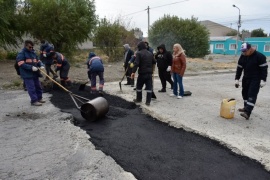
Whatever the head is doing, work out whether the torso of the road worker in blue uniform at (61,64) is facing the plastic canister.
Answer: no

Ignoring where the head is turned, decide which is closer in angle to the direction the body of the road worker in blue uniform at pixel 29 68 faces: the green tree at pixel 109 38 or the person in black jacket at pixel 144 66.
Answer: the person in black jacket

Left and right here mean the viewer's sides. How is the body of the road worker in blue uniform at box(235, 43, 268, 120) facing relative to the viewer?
facing the viewer and to the left of the viewer

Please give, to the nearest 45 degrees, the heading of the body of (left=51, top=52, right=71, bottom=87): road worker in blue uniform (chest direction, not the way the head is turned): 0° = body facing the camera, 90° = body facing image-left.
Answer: approximately 90°

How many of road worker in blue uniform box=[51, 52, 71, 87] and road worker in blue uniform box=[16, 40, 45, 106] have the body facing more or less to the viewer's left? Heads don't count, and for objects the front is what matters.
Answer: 1

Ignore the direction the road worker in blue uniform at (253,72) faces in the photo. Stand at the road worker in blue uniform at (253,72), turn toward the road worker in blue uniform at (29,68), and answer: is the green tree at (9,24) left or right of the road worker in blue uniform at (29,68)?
right

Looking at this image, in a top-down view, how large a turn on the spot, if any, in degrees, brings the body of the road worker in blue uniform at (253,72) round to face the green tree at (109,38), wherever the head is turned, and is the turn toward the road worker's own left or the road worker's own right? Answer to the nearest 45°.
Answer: approximately 90° to the road worker's own right

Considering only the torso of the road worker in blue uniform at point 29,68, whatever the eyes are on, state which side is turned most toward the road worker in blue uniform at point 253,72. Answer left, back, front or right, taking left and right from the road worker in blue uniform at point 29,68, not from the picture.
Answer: front

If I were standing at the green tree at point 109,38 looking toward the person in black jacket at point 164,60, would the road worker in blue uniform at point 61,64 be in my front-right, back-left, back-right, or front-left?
front-right

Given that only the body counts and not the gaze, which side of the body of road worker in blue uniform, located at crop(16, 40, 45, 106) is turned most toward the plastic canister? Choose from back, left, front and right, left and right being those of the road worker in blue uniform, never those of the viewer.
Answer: front

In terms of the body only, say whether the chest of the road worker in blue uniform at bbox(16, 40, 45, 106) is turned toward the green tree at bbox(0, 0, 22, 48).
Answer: no

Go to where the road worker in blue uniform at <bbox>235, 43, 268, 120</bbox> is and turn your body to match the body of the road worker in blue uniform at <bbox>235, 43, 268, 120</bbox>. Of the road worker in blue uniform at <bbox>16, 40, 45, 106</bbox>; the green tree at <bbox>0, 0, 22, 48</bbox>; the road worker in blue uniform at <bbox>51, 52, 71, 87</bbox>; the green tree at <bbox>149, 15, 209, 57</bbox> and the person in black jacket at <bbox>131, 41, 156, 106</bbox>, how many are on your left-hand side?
0

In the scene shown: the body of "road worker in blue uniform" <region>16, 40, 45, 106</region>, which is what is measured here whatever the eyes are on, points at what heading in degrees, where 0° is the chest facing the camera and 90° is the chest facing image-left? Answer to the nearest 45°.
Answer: approximately 315°

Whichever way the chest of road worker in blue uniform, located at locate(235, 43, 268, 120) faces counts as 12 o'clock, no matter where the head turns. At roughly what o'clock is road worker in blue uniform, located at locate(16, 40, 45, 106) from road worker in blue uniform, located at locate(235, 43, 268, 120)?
road worker in blue uniform, located at locate(16, 40, 45, 106) is roughly at 1 o'clock from road worker in blue uniform, located at locate(235, 43, 268, 120).

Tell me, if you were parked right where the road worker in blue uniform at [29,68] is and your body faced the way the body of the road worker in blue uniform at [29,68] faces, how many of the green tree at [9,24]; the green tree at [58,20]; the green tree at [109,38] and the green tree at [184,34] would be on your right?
0
